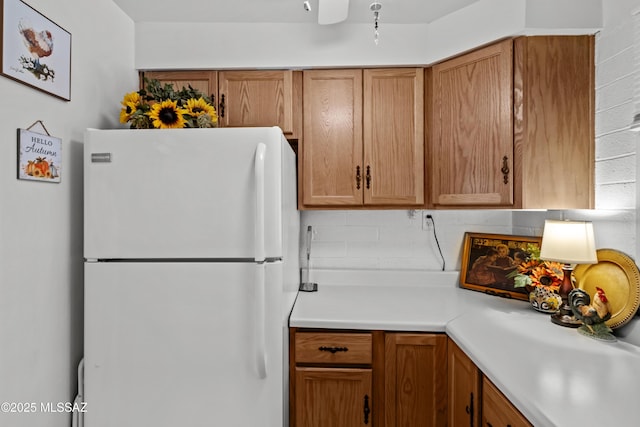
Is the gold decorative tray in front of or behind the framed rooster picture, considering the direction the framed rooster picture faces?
in front

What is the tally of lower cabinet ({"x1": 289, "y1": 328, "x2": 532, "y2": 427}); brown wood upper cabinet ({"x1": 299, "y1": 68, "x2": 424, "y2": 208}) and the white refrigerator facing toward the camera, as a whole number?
3

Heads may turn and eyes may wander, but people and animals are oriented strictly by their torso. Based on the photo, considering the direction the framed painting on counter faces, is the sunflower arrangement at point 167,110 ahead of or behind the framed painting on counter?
ahead

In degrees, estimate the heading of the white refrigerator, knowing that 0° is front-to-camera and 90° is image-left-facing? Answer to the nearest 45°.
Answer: approximately 0°

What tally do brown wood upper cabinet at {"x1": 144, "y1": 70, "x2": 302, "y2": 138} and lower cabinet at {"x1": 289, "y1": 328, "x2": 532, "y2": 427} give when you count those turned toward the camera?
2

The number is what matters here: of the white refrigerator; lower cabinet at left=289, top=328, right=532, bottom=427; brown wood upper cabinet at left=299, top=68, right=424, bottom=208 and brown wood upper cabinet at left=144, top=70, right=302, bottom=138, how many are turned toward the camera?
4

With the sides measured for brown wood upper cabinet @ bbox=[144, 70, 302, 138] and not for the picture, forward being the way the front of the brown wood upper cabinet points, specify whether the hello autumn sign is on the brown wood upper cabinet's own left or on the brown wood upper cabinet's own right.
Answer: on the brown wood upper cabinet's own right

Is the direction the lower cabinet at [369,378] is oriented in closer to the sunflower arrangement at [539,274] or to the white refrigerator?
the white refrigerator

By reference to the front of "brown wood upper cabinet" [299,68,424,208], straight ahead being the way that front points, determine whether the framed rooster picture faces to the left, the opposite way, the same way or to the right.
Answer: to the left

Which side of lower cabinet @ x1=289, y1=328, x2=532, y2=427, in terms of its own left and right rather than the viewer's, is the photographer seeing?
front

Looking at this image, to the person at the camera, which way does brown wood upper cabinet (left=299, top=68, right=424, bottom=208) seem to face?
facing the viewer

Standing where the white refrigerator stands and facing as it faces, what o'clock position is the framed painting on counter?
The framed painting on counter is roughly at 9 o'clock from the white refrigerator.
